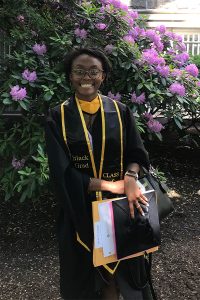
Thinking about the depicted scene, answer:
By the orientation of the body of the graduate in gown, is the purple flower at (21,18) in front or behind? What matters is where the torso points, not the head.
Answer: behind

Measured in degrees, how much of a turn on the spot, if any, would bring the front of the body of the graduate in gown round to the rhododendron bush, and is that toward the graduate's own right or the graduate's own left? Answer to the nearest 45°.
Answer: approximately 180°

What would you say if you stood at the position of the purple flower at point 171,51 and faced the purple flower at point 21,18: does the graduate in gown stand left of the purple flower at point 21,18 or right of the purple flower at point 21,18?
left

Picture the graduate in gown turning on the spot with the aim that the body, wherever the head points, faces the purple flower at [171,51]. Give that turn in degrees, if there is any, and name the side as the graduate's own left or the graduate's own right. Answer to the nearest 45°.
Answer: approximately 180°

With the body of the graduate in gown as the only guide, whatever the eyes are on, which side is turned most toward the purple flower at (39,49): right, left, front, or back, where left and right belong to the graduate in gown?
back

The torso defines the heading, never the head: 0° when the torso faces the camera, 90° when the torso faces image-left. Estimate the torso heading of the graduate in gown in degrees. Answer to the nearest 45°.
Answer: approximately 0°

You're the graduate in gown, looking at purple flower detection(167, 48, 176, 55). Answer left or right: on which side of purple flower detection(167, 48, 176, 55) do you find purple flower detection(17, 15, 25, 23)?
left
